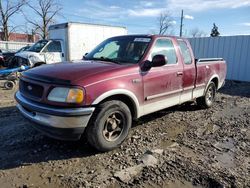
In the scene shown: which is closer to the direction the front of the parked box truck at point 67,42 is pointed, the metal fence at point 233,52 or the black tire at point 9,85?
the black tire

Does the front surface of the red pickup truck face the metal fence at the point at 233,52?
no

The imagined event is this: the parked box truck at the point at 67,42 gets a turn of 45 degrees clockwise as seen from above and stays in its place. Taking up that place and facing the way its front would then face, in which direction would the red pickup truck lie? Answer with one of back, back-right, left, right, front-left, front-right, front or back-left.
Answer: left

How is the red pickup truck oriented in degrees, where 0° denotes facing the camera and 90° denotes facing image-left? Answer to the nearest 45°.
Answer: approximately 45°

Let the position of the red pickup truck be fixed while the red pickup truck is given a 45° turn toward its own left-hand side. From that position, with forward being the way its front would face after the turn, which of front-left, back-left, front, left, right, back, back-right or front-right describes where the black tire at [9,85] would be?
back-right

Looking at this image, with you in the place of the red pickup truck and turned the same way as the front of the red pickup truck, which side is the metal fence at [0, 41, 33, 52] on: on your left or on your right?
on your right

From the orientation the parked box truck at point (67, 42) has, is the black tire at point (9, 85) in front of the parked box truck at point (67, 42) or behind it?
in front

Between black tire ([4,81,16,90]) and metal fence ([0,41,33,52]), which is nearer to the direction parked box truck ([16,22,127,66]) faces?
the black tire

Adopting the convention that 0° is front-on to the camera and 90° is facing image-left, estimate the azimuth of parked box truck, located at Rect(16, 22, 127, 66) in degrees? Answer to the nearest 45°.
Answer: approximately 45°
